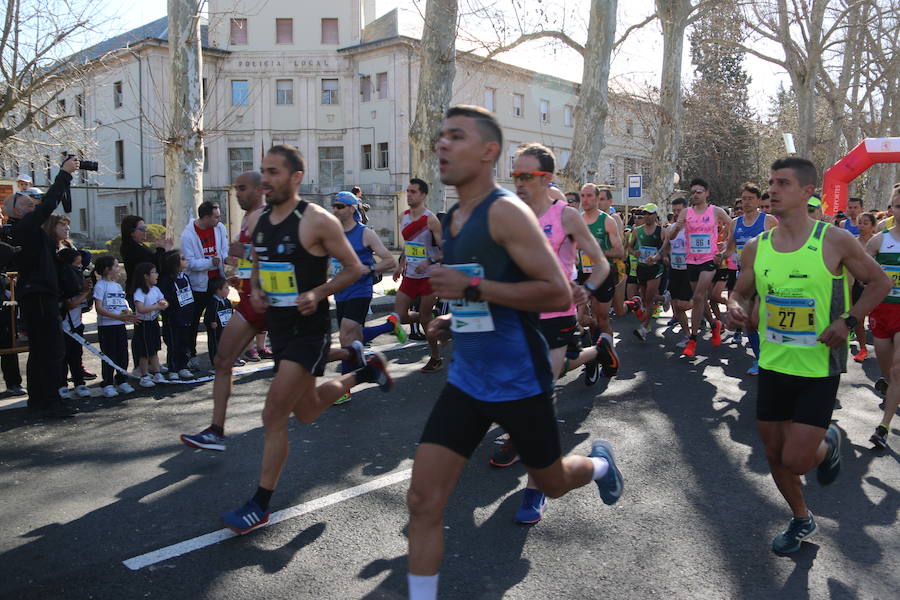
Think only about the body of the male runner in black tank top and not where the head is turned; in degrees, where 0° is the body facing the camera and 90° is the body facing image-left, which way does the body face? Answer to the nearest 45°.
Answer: approximately 45°

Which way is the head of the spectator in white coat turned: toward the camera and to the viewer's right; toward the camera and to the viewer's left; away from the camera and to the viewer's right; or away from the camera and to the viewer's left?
toward the camera and to the viewer's right

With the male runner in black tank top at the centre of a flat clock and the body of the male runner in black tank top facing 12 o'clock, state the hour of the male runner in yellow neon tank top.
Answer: The male runner in yellow neon tank top is roughly at 8 o'clock from the male runner in black tank top.

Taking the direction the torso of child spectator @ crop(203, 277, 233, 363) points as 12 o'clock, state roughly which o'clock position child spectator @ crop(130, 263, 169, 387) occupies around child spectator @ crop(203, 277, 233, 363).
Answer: child spectator @ crop(130, 263, 169, 387) is roughly at 3 o'clock from child spectator @ crop(203, 277, 233, 363).

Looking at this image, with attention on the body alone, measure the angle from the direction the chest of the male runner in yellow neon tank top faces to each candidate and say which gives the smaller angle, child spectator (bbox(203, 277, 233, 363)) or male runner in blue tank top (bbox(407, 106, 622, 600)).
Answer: the male runner in blue tank top

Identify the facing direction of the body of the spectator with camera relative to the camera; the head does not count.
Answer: to the viewer's right

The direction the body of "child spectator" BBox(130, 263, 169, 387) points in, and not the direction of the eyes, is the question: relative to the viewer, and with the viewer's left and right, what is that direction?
facing the viewer and to the right of the viewer

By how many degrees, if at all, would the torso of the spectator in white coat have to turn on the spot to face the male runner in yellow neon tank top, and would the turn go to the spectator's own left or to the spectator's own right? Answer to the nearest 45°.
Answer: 0° — they already face them

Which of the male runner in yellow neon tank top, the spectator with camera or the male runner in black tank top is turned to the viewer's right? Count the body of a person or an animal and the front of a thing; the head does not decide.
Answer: the spectator with camera

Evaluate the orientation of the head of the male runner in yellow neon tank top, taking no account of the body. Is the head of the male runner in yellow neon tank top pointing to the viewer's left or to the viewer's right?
to the viewer's left

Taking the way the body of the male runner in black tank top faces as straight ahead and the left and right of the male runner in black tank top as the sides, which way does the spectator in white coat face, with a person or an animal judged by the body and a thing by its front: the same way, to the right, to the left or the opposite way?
to the left

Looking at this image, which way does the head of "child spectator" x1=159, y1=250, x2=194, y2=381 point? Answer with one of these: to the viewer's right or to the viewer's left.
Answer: to the viewer's right
